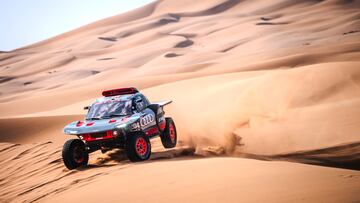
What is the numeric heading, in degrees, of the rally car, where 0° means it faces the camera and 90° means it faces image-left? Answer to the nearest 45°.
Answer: approximately 45°
